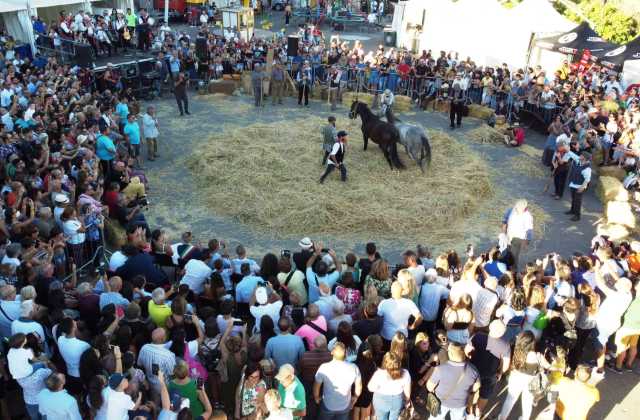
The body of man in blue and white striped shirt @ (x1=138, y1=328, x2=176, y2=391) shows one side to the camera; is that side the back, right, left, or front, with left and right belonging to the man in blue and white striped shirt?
back

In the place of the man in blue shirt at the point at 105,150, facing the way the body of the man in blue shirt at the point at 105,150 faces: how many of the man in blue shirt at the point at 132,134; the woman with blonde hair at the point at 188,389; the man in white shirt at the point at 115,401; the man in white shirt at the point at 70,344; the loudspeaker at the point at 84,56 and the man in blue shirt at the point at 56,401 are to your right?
4

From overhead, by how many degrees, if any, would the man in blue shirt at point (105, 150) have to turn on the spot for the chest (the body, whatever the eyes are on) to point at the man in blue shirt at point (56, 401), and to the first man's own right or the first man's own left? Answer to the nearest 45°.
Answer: approximately 90° to the first man's own right

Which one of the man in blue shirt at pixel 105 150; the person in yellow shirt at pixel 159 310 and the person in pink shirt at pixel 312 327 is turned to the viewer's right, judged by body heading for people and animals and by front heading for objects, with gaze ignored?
the man in blue shirt

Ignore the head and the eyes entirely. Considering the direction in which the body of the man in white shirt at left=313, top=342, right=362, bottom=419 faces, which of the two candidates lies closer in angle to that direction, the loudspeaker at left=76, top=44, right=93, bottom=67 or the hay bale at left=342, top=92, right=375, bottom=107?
the hay bale

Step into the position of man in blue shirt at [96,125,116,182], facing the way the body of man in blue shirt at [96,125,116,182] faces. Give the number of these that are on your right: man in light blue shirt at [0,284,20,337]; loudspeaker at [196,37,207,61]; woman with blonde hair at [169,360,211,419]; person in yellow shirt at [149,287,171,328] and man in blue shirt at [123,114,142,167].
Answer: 3

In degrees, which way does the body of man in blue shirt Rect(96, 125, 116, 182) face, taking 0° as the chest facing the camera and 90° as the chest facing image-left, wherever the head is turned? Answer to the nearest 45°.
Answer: approximately 270°

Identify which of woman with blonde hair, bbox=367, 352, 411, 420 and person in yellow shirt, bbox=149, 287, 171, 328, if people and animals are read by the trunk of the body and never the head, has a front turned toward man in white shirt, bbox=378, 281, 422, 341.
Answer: the woman with blonde hair

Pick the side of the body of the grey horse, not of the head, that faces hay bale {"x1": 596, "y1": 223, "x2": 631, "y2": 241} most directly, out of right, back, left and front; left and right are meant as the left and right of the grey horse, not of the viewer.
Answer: back

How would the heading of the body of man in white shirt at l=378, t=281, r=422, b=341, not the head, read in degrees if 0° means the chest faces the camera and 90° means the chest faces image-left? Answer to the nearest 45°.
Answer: approximately 180°

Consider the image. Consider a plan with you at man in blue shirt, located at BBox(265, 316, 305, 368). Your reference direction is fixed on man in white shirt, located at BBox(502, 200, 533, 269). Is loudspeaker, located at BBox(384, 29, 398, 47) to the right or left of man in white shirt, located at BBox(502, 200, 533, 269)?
left

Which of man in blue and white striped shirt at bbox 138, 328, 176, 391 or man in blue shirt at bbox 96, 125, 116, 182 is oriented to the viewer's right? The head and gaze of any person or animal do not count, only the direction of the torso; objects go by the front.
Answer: the man in blue shirt
